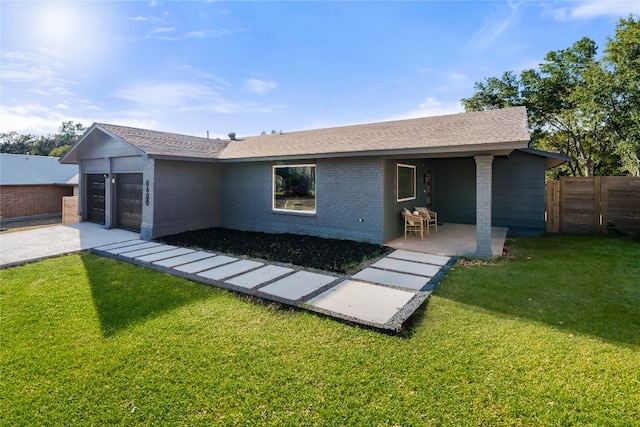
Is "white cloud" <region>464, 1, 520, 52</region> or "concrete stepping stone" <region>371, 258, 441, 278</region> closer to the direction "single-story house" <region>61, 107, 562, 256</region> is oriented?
the concrete stepping stone

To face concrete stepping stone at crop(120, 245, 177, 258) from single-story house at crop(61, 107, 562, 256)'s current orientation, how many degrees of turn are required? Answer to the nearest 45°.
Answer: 0° — it already faces it

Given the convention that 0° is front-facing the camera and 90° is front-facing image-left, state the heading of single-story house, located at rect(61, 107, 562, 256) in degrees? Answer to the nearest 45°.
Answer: approximately 45°

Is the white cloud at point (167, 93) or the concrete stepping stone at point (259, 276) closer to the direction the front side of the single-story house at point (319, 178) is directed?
the concrete stepping stone

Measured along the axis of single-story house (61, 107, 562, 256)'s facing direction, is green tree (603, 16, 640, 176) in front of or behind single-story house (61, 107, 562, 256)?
behind

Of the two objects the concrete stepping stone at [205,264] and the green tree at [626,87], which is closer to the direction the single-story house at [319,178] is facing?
the concrete stepping stone
